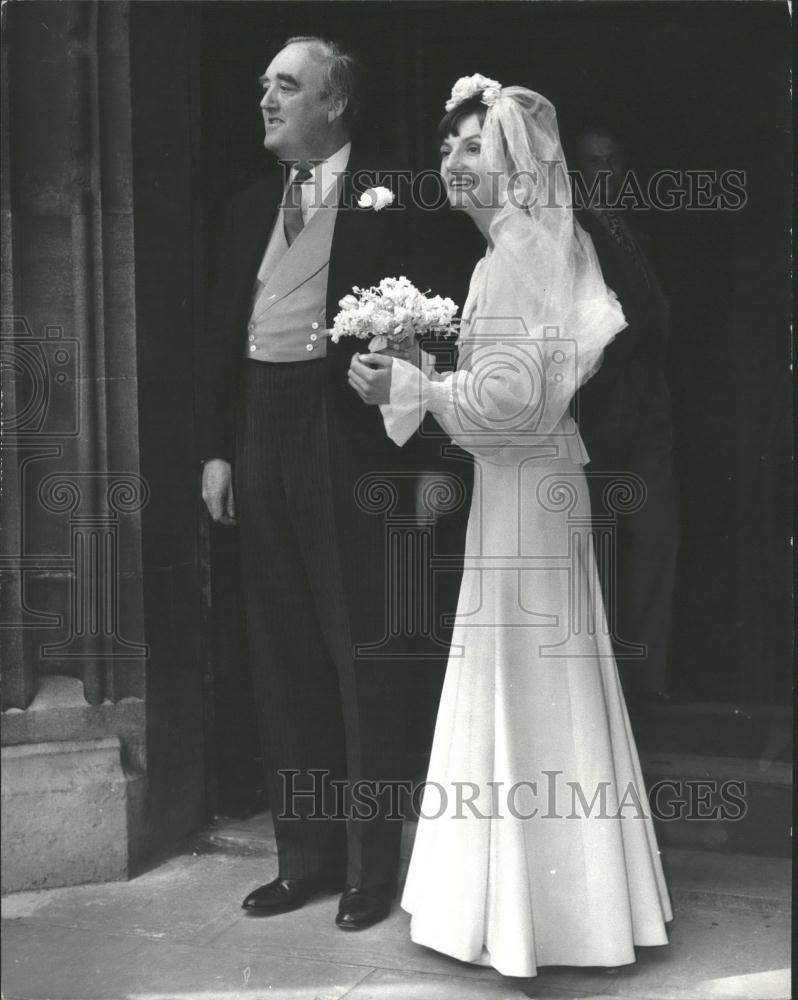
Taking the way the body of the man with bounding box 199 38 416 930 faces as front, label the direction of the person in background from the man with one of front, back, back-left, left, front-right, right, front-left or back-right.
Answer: back-left

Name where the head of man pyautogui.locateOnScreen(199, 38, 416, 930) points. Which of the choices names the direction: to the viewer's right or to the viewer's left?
to the viewer's left

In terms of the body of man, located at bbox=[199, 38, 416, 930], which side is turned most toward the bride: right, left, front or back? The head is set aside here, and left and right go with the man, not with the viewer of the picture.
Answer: left

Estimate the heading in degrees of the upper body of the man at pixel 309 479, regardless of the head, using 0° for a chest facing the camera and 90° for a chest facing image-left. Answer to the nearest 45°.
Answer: approximately 45°
